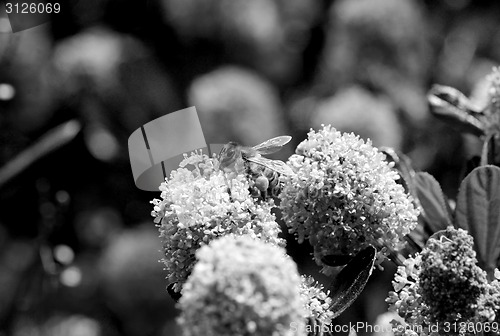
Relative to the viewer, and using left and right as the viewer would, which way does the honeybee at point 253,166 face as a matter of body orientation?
facing to the left of the viewer

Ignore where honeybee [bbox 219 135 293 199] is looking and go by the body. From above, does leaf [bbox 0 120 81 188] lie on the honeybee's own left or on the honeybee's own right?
on the honeybee's own right
